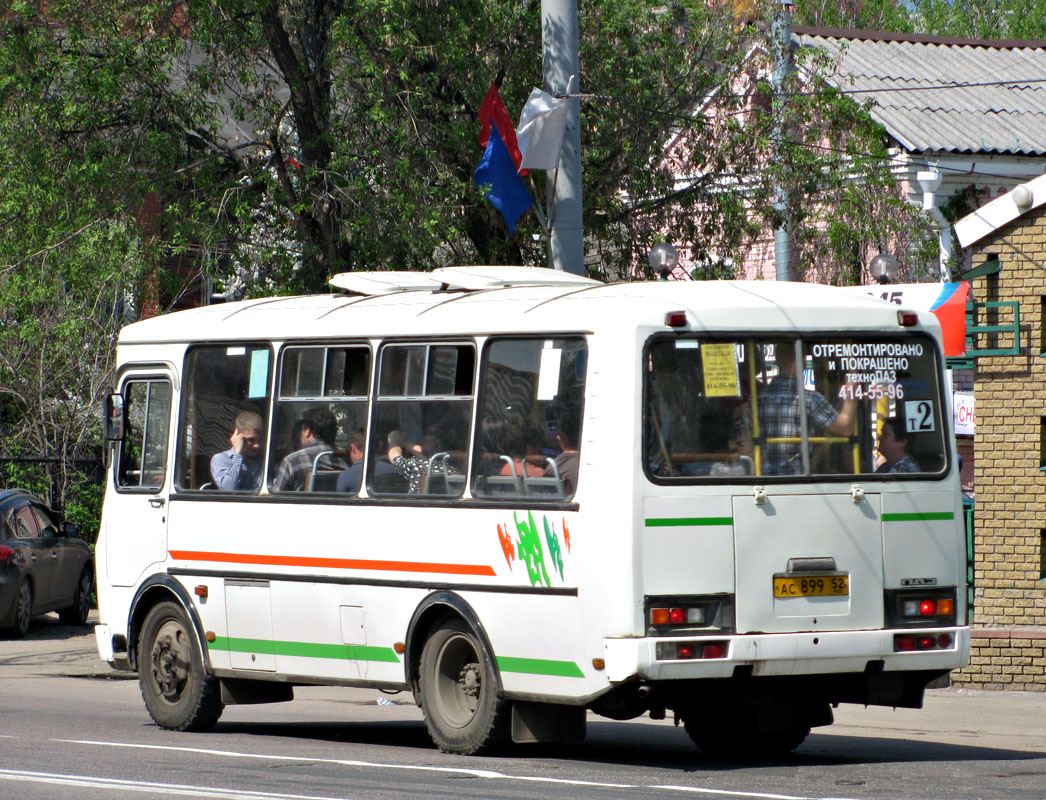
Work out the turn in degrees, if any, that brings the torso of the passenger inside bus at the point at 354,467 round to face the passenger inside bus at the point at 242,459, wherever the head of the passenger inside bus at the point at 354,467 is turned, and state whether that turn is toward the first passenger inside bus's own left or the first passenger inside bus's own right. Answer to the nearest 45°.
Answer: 0° — they already face them

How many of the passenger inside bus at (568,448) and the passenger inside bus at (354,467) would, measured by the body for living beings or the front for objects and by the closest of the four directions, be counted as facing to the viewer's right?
0

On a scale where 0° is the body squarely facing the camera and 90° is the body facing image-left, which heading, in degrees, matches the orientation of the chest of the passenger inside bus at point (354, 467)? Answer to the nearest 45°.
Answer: approximately 135°

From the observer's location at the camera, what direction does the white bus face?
facing away from the viewer and to the left of the viewer

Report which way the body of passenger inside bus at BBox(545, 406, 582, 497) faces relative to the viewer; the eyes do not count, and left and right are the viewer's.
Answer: facing away from the viewer and to the left of the viewer

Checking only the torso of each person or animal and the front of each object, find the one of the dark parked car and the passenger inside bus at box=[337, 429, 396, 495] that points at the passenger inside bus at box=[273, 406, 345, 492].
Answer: the passenger inside bus at box=[337, 429, 396, 495]

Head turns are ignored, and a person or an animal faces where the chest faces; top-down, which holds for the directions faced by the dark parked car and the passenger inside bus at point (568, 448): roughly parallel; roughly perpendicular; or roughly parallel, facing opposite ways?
roughly perpendicular

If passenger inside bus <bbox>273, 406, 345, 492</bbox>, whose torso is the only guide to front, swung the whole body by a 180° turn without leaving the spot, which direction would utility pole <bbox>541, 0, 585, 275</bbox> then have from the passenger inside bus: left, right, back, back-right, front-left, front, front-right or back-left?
left

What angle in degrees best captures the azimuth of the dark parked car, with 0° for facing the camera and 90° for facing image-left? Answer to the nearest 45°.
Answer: approximately 225°

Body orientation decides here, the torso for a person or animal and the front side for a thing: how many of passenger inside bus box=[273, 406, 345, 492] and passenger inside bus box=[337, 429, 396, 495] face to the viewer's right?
0

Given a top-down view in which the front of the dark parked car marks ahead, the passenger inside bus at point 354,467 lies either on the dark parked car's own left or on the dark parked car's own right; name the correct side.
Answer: on the dark parked car's own right

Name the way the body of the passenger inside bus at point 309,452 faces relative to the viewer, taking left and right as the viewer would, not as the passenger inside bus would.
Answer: facing away from the viewer and to the left of the viewer

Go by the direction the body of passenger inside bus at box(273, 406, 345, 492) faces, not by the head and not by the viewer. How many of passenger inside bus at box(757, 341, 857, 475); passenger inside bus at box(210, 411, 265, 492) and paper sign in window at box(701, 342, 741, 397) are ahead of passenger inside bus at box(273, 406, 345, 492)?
1

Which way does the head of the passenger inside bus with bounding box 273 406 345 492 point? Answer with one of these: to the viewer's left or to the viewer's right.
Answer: to the viewer's left

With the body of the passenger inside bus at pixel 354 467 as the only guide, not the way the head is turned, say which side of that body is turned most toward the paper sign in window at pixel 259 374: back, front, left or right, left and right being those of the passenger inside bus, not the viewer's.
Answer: front

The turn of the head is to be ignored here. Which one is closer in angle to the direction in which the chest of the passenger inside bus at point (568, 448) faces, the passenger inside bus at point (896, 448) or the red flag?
the red flag

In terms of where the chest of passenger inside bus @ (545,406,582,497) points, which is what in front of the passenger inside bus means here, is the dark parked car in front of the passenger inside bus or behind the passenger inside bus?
in front
